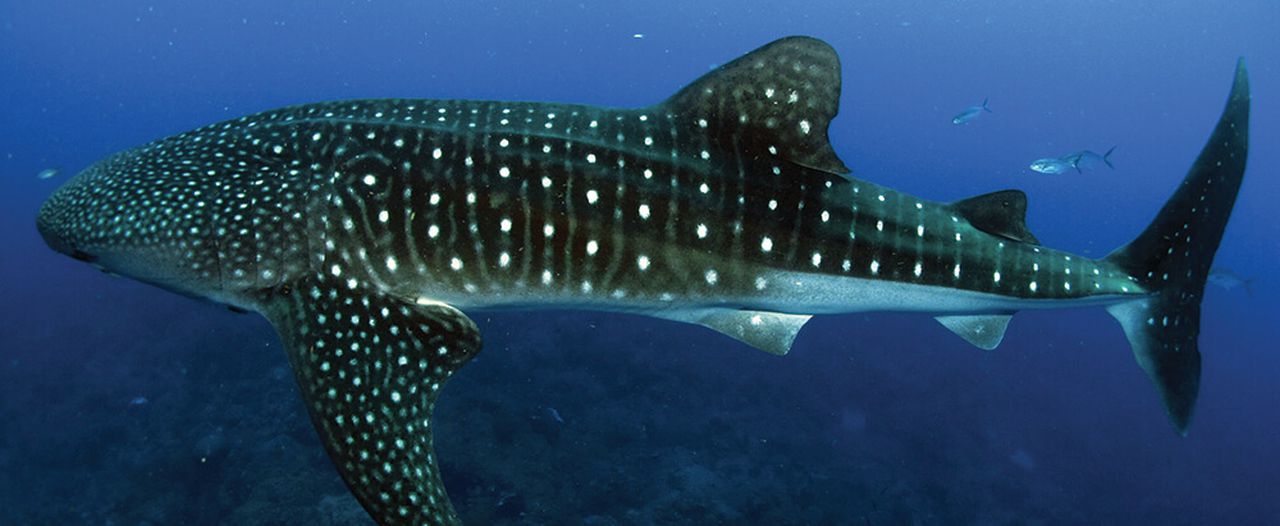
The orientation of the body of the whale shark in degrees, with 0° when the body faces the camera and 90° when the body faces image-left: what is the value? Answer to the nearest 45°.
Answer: approximately 90°

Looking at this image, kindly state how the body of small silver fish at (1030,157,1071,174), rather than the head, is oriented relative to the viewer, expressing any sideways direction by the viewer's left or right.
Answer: facing to the left of the viewer

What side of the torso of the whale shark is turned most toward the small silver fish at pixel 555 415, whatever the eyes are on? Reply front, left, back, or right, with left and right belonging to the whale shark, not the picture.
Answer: right

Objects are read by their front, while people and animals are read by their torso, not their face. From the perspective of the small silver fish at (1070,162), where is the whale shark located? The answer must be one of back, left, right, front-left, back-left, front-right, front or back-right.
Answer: left

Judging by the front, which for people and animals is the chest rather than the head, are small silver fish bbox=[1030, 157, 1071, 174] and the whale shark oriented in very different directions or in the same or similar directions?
same or similar directions

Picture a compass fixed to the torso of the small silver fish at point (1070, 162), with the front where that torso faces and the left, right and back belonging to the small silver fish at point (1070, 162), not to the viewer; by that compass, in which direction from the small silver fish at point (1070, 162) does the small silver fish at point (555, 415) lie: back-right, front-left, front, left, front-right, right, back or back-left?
front-left

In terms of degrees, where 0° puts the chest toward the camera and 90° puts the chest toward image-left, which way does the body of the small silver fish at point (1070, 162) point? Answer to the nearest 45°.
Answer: approximately 90°

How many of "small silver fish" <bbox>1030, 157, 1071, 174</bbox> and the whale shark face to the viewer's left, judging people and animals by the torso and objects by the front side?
2
